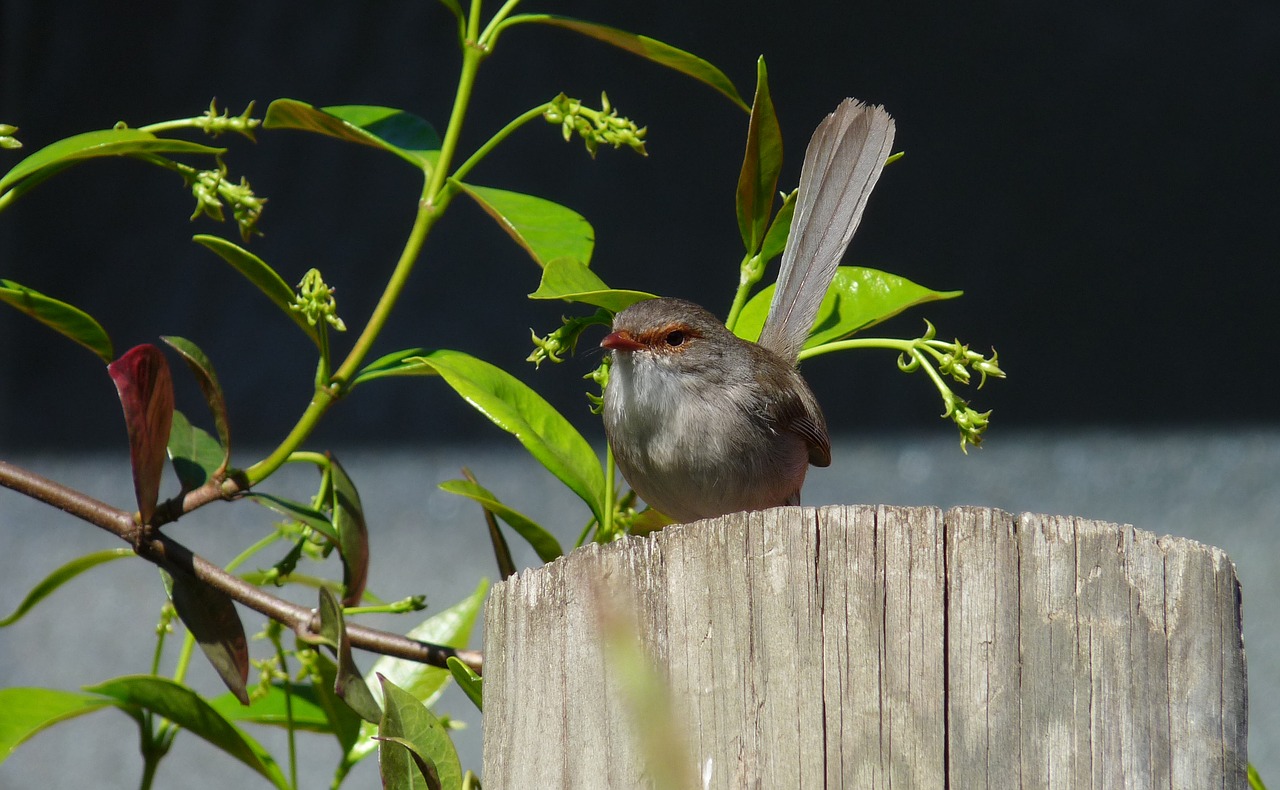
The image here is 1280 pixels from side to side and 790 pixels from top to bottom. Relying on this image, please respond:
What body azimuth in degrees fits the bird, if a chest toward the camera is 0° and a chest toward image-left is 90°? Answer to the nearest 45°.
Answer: approximately 45°
